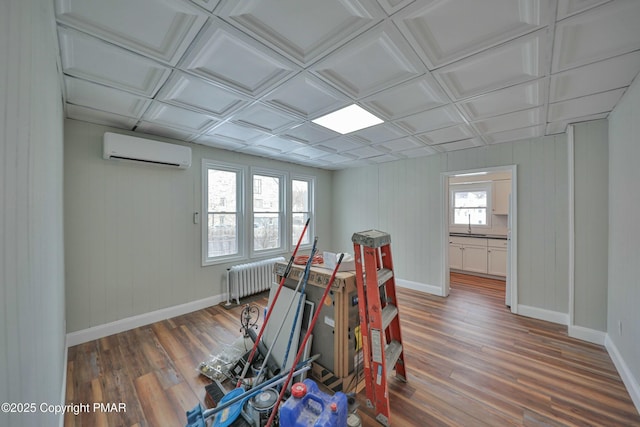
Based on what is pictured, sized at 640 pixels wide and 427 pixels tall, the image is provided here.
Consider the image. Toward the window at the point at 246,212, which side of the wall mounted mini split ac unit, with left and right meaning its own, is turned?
left

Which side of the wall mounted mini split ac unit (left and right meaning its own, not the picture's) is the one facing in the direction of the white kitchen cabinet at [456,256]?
left

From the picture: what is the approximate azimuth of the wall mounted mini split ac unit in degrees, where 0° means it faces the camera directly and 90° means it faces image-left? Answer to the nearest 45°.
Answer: approximately 0°

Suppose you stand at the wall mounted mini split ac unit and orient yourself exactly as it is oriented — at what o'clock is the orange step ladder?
The orange step ladder is roughly at 11 o'clock from the wall mounted mini split ac unit.

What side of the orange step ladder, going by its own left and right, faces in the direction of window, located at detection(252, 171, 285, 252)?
back
